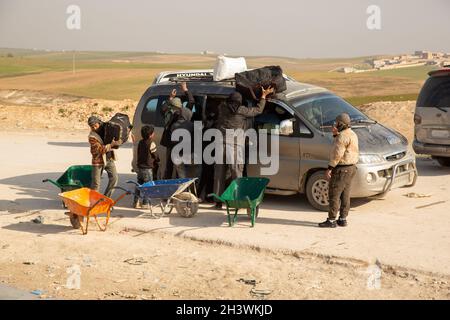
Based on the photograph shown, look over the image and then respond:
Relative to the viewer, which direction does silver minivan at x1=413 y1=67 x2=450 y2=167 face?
away from the camera

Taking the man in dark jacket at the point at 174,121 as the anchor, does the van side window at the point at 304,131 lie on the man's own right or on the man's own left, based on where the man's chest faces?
on the man's own right

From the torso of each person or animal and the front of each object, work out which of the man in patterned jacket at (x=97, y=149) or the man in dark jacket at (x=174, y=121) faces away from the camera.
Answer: the man in dark jacket at (x=174, y=121)

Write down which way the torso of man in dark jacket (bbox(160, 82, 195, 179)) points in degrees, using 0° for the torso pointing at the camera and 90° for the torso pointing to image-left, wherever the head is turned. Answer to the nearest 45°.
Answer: approximately 180°

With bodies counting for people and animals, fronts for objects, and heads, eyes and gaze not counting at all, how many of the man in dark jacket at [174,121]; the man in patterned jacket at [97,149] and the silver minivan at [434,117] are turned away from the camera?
2

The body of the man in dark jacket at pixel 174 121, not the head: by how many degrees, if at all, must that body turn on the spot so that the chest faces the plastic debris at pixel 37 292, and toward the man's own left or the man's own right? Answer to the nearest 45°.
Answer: approximately 180°

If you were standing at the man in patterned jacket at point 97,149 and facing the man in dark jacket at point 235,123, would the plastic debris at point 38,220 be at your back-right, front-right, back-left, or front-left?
back-right

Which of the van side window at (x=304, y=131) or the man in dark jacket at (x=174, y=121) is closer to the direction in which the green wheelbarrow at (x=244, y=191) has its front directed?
the van side window

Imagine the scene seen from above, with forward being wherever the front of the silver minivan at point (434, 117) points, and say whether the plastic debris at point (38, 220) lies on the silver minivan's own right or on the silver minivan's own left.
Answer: on the silver minivan's own left
